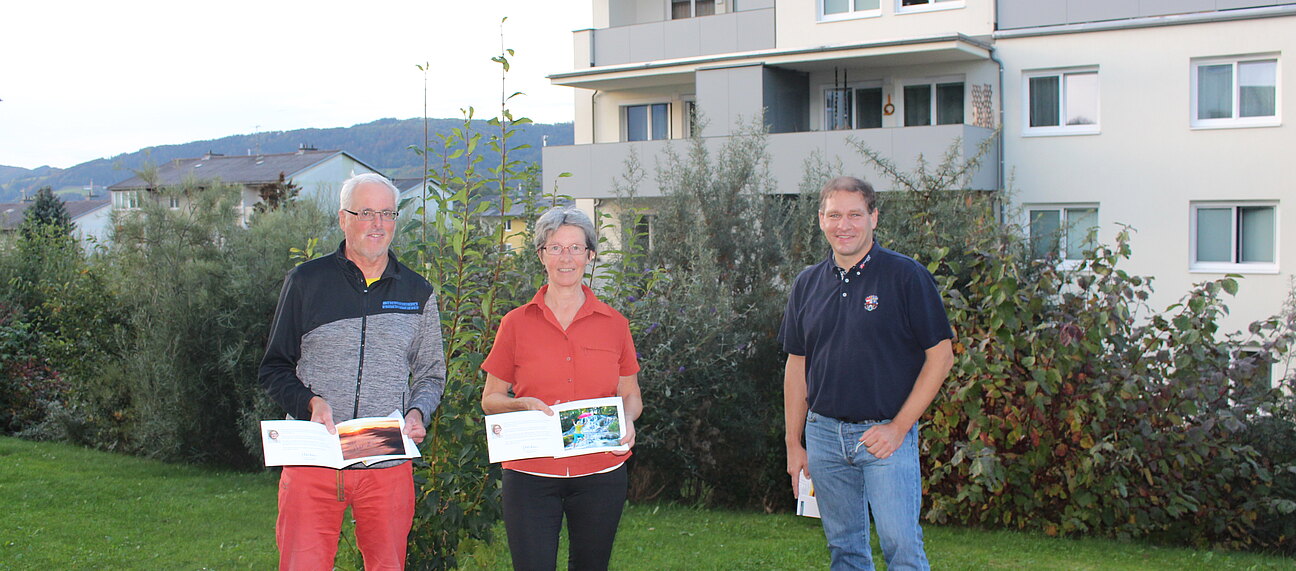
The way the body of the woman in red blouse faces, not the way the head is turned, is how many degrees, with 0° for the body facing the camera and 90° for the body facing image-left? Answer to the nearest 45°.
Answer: approximately 0°

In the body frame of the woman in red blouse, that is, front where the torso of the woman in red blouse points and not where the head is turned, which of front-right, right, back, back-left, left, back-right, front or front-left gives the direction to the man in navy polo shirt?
left

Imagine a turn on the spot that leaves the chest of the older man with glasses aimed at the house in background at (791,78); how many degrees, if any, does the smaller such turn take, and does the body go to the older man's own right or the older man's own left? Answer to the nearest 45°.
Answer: approximately 135° to the older man's own left

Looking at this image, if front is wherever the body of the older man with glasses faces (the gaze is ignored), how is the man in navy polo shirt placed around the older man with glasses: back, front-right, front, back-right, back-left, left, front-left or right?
left

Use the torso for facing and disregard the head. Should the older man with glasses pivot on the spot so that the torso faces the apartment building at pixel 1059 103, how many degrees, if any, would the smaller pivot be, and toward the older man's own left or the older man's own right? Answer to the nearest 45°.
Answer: approximately 135° to the older man's own left

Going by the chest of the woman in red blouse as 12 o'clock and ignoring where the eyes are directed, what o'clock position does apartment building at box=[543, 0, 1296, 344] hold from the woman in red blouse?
The apartment building is roughly at 7 o'clock from the woman in red blouse.

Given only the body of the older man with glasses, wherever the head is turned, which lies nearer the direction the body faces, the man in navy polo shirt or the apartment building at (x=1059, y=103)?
the man in navy polo shirt

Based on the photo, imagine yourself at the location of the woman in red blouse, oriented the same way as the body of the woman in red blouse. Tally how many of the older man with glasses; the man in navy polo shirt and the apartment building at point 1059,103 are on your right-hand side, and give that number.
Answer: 1

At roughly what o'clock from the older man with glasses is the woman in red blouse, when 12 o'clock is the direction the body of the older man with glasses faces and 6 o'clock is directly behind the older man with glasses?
The woman in red blouse is roughly at 9 o'clock from the older man with glasses.

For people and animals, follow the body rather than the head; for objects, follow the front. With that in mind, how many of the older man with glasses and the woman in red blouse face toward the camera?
2
